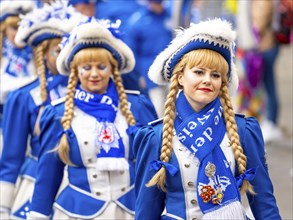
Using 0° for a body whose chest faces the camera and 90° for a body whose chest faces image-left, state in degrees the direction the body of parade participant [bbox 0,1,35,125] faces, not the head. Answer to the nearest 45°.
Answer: approximately 315°

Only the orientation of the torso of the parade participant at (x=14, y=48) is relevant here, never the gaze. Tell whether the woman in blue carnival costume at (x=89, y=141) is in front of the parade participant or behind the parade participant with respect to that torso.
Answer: in front

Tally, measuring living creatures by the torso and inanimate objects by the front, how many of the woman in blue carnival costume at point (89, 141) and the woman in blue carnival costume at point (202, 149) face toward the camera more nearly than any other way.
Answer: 2

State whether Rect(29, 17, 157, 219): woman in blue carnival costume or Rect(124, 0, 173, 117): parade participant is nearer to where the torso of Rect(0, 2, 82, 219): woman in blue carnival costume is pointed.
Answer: the woman in blue carnival costume

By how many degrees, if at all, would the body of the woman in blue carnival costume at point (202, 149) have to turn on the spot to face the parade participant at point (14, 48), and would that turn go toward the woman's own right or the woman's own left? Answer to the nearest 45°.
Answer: approximately 135° to the woman's own right
